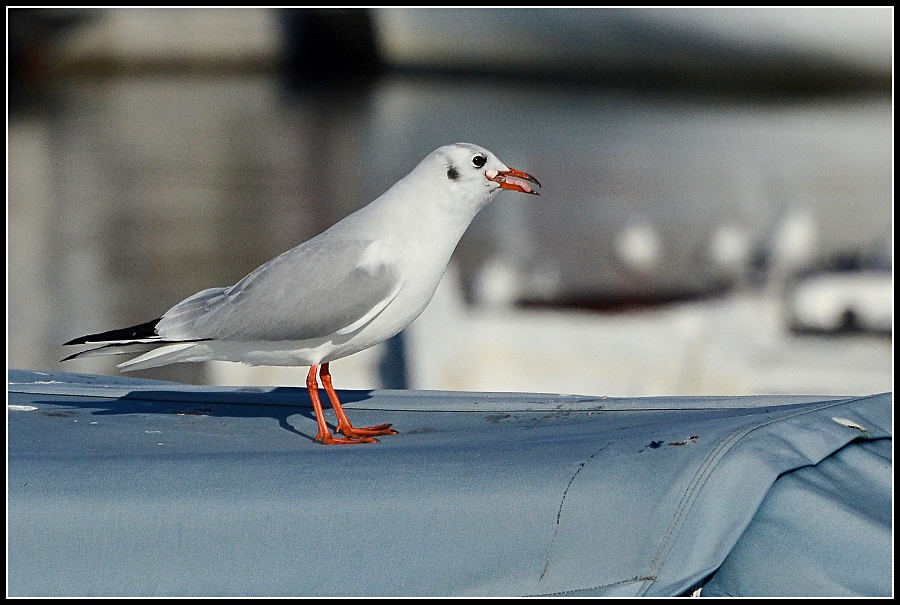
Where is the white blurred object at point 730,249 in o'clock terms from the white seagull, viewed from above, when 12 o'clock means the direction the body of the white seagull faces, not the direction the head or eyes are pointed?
The white blurred object is roughly at 10 o'clock from the white seagull.

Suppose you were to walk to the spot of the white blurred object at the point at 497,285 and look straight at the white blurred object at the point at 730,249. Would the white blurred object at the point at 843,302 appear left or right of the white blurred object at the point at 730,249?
right

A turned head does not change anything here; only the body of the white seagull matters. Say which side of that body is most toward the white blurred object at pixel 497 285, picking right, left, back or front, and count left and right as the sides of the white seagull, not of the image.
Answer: left

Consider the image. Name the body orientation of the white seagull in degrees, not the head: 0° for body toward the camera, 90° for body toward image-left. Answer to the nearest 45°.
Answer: approximately 270°

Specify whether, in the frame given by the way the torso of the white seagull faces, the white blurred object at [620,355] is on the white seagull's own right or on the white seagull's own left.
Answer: on the white seagull's own left

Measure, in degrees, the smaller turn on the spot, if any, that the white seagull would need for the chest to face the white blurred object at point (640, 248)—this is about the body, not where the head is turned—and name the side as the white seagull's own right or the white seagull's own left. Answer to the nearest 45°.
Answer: approximately 90° to the white seagull's own left

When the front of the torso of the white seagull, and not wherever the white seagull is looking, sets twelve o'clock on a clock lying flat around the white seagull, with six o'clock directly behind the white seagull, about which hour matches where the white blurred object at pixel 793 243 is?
The white blurred object is roughly at 10 o'clock from the white seagull.
